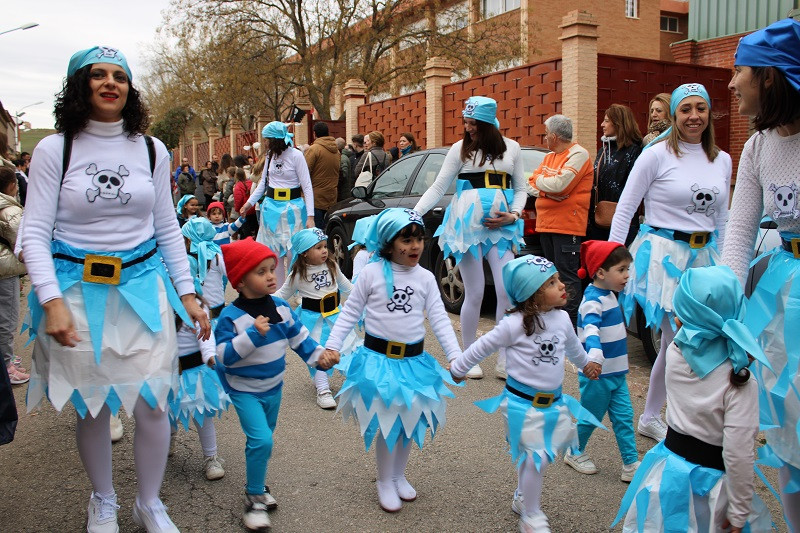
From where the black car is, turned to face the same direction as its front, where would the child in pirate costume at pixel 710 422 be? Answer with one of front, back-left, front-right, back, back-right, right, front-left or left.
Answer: back-left

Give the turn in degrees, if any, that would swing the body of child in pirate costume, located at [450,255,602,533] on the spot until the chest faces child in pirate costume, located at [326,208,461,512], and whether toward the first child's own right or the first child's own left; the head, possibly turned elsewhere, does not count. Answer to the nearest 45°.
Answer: approximately 135° to the first child's own right

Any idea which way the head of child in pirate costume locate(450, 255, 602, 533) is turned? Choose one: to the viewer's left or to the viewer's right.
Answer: to the viewer's right

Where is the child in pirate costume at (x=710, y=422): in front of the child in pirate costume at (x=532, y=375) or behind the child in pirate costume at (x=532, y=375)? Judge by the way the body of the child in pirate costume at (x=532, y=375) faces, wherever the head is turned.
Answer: in front

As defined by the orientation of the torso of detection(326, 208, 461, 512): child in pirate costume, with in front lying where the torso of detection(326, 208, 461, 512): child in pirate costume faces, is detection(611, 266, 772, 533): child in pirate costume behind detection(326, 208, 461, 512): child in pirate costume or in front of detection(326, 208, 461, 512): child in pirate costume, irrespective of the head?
in front

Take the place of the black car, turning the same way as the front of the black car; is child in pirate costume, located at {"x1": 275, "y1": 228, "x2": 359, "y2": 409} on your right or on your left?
on your left

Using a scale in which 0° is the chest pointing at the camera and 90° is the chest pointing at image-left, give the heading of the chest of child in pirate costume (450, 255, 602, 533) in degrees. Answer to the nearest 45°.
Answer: approximately 315°

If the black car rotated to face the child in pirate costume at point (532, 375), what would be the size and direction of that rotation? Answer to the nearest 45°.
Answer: approximately 135° to its left

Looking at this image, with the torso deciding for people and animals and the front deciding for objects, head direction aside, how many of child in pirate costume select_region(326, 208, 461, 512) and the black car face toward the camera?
1

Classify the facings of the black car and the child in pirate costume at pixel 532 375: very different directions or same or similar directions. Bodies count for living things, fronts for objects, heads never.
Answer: very different directions

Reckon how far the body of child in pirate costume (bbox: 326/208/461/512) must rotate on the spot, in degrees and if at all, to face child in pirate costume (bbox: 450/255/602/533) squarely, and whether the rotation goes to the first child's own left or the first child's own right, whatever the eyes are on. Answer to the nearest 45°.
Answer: approximately 45° to the first child's own left

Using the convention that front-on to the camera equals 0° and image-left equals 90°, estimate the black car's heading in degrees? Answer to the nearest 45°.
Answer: approximately 135°

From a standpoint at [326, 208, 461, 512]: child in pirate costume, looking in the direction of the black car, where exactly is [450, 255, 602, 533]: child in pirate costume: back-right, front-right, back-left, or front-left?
back-right
